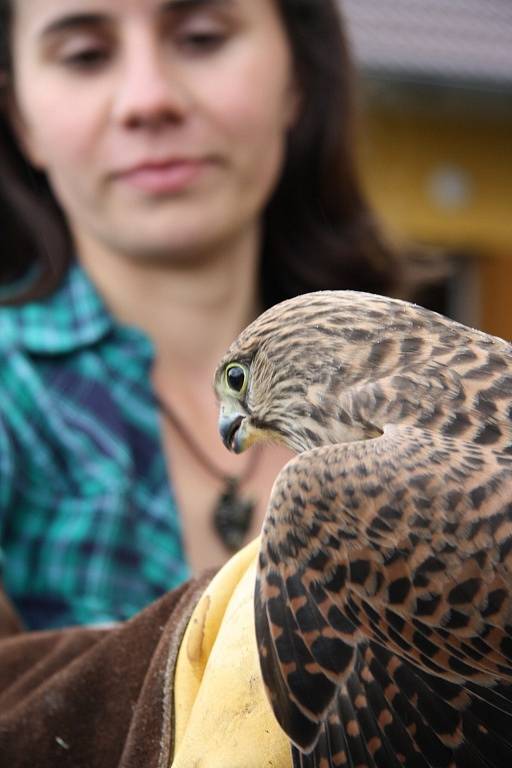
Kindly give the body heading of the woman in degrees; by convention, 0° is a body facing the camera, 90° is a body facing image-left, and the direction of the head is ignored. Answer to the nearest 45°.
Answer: approximately 0°
